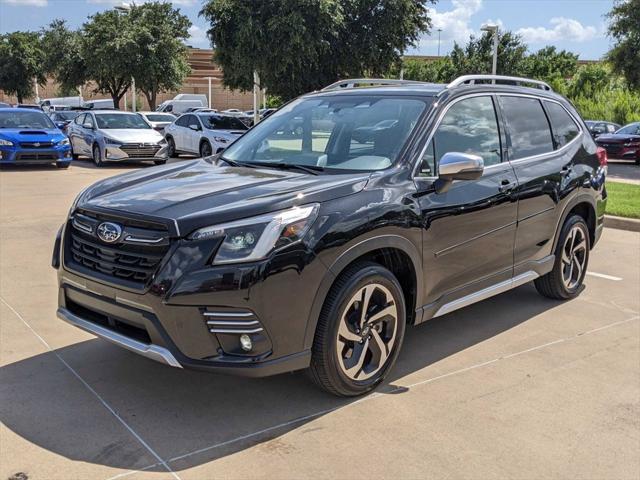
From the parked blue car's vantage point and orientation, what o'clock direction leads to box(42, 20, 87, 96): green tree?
The green tree is roughly at 6 o'clock from the parked blue car.

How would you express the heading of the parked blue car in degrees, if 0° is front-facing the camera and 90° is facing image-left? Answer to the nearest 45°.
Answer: approximately 0°

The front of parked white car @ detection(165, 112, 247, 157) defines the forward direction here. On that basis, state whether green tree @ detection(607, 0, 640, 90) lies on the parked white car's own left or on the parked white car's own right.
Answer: on the parked white car's own left

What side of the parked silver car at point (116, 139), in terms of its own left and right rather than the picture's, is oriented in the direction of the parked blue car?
right

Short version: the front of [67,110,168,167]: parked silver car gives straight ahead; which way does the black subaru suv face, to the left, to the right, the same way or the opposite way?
to the right
